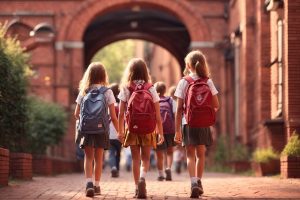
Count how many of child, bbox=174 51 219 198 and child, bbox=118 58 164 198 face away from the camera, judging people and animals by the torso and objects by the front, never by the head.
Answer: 2

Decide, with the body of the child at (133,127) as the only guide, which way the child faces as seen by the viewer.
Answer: away from the camera

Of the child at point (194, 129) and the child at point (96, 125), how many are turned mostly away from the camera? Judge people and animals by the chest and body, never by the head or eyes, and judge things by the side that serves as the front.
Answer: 2

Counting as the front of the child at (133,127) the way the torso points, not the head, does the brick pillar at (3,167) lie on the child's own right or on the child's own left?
on the child's own left

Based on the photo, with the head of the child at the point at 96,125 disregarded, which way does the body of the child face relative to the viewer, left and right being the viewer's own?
facing away from the viewer

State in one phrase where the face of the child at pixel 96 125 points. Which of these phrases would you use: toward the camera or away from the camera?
away from the camera

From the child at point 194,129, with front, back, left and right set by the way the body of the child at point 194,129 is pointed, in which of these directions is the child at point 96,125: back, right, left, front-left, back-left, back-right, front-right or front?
left

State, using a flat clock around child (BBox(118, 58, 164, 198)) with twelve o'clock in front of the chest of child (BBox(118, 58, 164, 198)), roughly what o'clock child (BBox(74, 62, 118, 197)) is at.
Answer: child (BBox(74, 62, 118, 197)) is roughly at 10 o'clock from child (BBox(118, 58, 164, 198)).

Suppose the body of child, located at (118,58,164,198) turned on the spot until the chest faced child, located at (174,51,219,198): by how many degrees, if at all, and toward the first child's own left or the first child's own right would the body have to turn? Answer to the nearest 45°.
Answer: approximately 90° to the first child's own right

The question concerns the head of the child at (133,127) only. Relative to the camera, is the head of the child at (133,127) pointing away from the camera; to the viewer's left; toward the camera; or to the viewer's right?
away from the camera

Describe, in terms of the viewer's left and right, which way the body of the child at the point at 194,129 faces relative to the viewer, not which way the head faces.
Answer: facing away from the viewer

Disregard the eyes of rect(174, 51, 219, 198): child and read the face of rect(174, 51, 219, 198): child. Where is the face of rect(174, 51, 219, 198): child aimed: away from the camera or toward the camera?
away from the camera

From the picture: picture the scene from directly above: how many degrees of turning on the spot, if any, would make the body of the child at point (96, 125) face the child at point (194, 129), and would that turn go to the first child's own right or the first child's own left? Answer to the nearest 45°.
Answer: approximately 90° to the first child's own right
